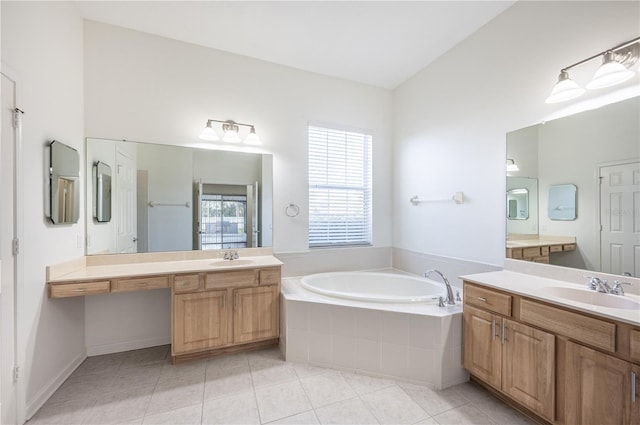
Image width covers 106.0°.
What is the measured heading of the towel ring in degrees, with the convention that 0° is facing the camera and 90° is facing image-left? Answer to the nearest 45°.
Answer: approximately 0°

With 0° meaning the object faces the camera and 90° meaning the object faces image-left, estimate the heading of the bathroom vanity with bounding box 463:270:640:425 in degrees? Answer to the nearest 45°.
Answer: approximately 45°

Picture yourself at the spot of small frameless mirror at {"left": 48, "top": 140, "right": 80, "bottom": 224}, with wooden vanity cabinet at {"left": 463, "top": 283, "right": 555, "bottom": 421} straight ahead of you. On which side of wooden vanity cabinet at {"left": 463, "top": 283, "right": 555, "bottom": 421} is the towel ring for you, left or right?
left

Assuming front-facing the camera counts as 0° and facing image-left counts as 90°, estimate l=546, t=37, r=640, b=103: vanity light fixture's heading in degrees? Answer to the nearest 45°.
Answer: approximately 45°

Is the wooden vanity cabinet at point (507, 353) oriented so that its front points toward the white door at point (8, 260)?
yes
